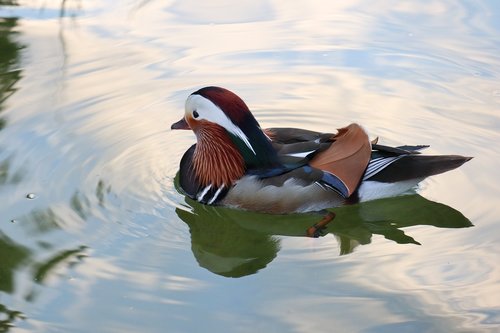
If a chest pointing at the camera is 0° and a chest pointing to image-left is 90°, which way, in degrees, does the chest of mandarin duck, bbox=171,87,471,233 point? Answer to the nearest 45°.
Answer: approximately 90°
